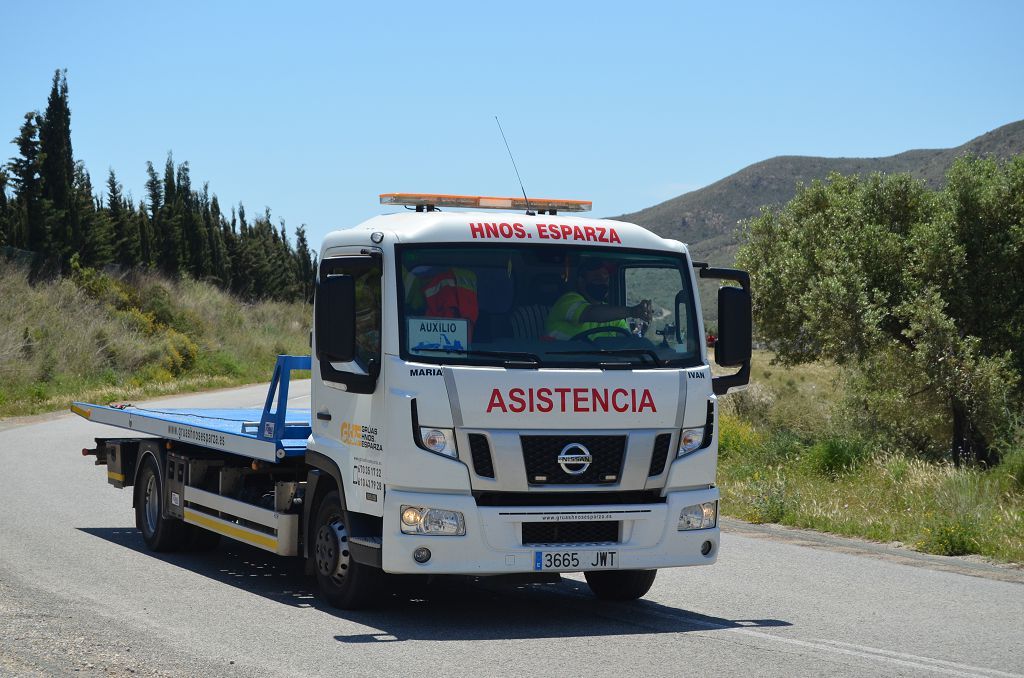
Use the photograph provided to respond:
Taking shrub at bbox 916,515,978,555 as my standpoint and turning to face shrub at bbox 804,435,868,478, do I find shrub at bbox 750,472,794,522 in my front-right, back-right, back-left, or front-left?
front-left

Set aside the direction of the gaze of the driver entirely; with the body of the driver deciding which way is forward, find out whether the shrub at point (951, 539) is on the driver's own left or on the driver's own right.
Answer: on the driver's own left

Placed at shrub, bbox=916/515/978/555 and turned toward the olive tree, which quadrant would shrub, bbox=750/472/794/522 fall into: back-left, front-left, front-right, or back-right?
front-left

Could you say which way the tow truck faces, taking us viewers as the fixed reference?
facing the viewer and to the right of the viewer

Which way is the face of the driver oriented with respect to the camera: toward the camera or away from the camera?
toward the camera

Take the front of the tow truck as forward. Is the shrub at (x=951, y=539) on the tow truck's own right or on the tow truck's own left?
on the tow truck's own left

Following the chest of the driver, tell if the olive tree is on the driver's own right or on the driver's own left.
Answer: on the driver's own left

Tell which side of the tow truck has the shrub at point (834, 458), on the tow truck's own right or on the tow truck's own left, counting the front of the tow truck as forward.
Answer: on the tow truck's own left

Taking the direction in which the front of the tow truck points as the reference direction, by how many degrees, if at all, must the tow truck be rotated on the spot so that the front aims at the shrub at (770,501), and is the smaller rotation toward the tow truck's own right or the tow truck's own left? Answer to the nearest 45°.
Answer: approximately 90° to the tow truck's own left

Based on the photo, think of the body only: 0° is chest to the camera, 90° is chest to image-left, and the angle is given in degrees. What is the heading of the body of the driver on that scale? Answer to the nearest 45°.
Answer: approximately 315°

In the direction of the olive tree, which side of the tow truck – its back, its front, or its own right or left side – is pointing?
left
